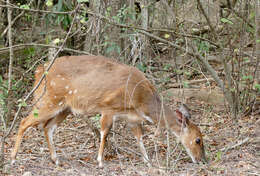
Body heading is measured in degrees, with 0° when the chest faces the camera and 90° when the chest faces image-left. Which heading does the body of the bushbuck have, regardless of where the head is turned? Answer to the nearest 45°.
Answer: approximately 270°
